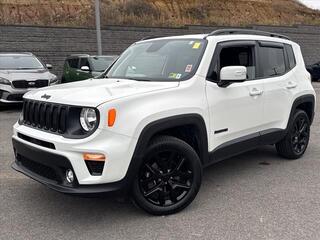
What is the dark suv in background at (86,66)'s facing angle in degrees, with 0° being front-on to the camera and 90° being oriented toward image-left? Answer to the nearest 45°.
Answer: approximately 315°

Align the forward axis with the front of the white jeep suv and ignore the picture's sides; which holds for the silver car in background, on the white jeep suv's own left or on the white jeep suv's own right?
on the white jeep suv's own right

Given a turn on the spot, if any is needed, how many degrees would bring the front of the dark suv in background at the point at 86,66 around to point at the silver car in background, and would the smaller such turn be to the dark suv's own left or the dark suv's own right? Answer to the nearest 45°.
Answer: approximately 90° to the dark suv's own right

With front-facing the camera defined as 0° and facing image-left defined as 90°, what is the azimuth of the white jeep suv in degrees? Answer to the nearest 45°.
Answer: approximately 45°
